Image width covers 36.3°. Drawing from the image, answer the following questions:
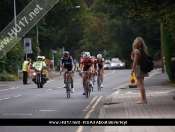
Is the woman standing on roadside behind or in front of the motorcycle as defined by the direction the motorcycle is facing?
in front

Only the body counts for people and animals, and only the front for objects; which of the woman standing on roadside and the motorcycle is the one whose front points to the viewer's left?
the woman standing on roadside

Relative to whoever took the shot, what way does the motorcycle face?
facing the viewer

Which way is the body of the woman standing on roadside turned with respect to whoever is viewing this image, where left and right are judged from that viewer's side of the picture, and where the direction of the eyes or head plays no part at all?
facing to the left of the viewer

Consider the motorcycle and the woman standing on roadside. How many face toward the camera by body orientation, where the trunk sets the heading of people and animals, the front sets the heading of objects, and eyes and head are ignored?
1
